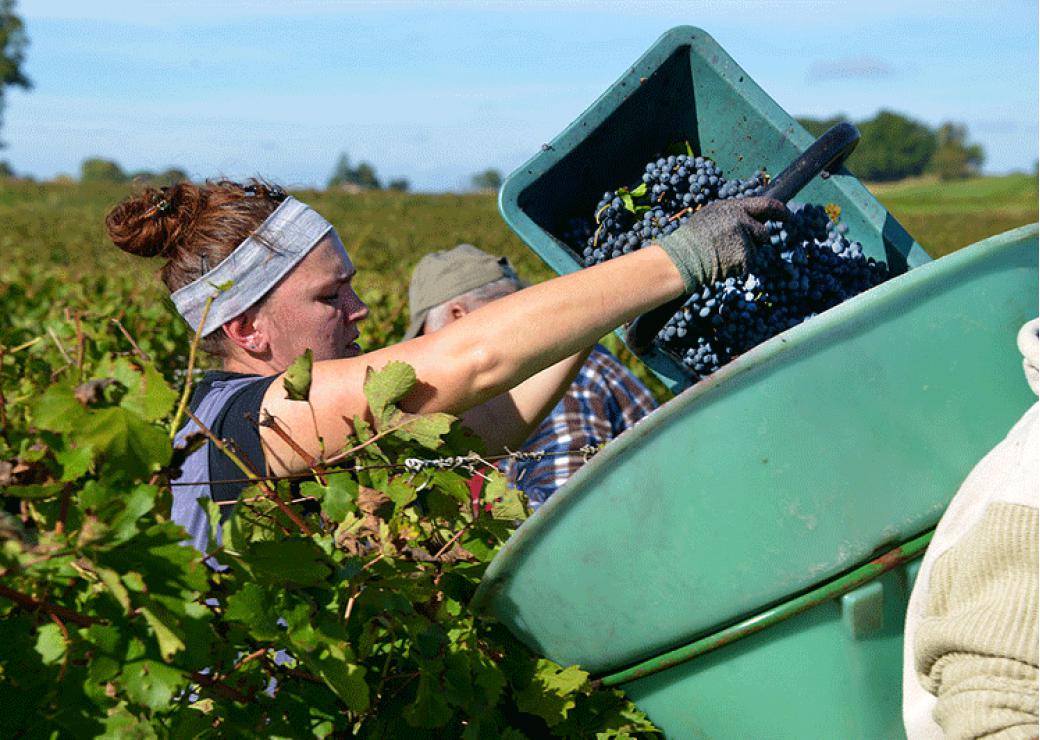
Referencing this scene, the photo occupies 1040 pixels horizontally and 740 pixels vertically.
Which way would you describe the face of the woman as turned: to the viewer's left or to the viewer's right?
to the viewer's right

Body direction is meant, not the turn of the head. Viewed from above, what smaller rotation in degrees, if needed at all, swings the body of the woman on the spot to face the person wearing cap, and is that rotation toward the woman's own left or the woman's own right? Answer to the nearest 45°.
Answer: approximately 90° to the woman's own left

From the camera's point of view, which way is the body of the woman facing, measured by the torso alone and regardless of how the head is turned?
to the viewer's right
